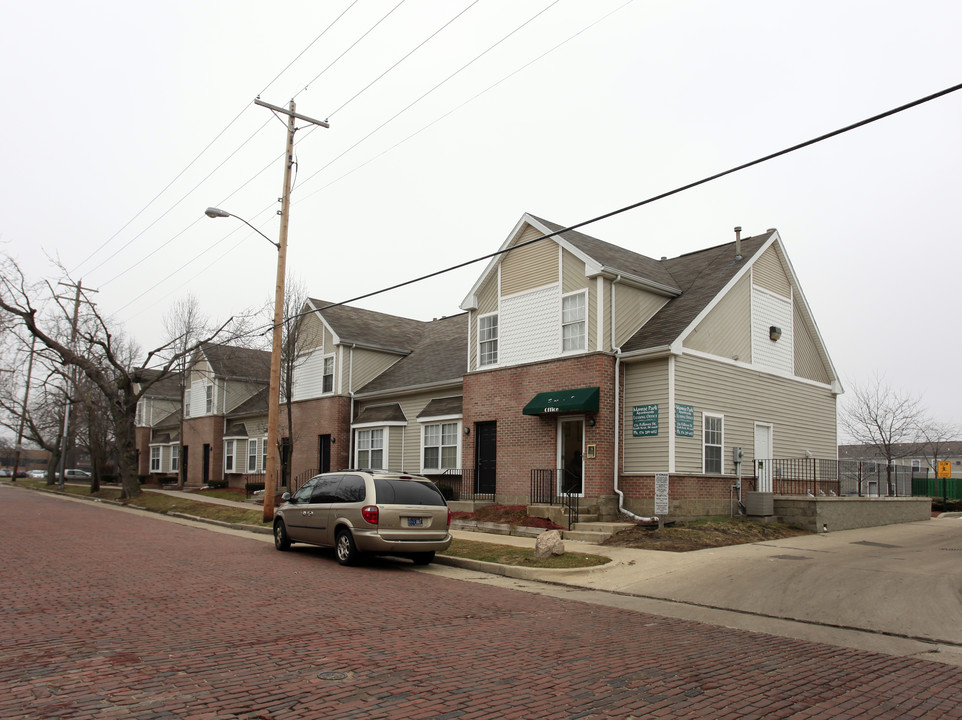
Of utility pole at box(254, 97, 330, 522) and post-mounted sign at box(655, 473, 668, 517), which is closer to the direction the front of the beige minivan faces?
the utility pole

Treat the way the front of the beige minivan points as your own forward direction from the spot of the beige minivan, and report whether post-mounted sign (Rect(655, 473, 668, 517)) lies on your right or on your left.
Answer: on your right

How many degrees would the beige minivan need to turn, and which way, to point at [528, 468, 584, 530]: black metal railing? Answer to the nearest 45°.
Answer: approximately 90° to its right

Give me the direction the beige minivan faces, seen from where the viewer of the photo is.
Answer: facing away from the viewer and to the left of the viewer

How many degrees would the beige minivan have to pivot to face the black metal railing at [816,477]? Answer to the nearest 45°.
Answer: approximately 90° to its right

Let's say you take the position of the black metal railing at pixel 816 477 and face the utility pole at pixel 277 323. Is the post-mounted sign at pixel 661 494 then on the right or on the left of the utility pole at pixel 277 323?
left

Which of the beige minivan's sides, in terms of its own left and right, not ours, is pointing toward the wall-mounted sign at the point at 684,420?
right

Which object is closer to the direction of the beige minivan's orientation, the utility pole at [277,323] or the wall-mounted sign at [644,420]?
the utility pole

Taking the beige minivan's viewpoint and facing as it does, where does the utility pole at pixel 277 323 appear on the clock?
The utility pole is roughly at 1 o'clock from the beige minivan.

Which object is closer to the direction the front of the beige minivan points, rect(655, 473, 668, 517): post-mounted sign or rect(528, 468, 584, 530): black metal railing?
the black metal railing
